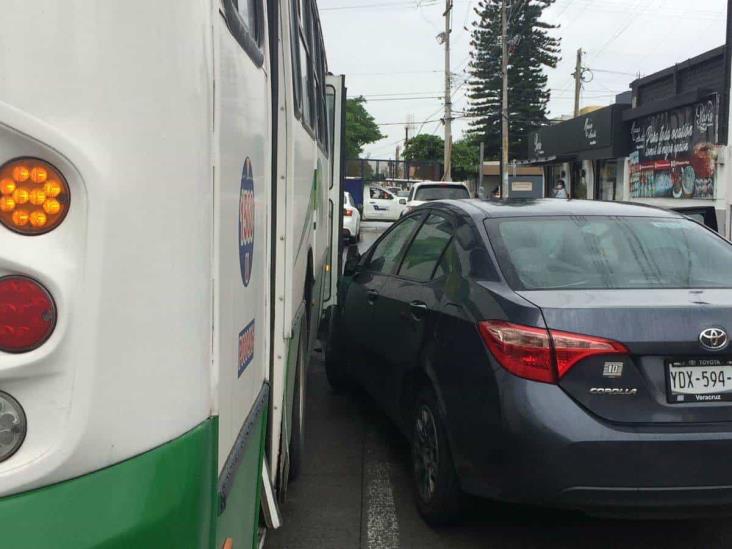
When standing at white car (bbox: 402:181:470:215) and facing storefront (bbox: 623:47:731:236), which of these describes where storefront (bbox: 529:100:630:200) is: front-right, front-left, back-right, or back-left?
front-left

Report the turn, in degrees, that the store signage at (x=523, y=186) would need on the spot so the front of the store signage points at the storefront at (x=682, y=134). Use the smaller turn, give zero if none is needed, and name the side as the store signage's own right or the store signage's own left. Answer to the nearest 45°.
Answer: approximately 45° to the store signage's own left

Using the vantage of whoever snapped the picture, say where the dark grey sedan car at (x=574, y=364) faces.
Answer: facing away from the viewer and to the left of the viewer

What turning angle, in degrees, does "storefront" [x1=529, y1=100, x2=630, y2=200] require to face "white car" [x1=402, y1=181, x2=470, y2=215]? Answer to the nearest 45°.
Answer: approximately 45° to its left

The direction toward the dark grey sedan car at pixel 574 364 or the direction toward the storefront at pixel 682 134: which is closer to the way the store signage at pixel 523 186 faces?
the dark grey sedan car

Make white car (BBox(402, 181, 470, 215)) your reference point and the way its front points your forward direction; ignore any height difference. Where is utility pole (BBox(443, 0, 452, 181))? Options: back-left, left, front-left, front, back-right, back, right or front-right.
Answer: front

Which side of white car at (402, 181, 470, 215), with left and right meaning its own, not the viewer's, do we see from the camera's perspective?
back

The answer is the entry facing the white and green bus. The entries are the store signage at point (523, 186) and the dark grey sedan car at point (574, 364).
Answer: the store signage

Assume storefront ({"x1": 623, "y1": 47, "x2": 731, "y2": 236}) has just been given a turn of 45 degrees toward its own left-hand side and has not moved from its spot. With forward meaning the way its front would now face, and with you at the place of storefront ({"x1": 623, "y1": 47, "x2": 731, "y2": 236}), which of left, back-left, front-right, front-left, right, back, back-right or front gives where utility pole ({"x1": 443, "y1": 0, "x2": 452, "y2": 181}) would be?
back-right

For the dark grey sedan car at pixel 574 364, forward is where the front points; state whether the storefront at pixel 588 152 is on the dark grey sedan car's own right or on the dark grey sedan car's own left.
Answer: on the dark grey sedan car's own right

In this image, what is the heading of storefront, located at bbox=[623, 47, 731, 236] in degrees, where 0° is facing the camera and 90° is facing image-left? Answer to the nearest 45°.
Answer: approximately 45°

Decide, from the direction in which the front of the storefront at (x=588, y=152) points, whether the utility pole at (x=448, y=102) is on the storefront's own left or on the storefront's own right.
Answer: on the storefront's own right
